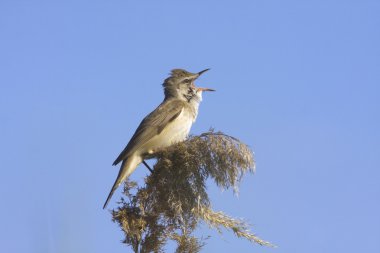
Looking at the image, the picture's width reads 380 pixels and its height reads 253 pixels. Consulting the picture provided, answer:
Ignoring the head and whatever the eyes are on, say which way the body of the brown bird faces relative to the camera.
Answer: to the viewer's right
